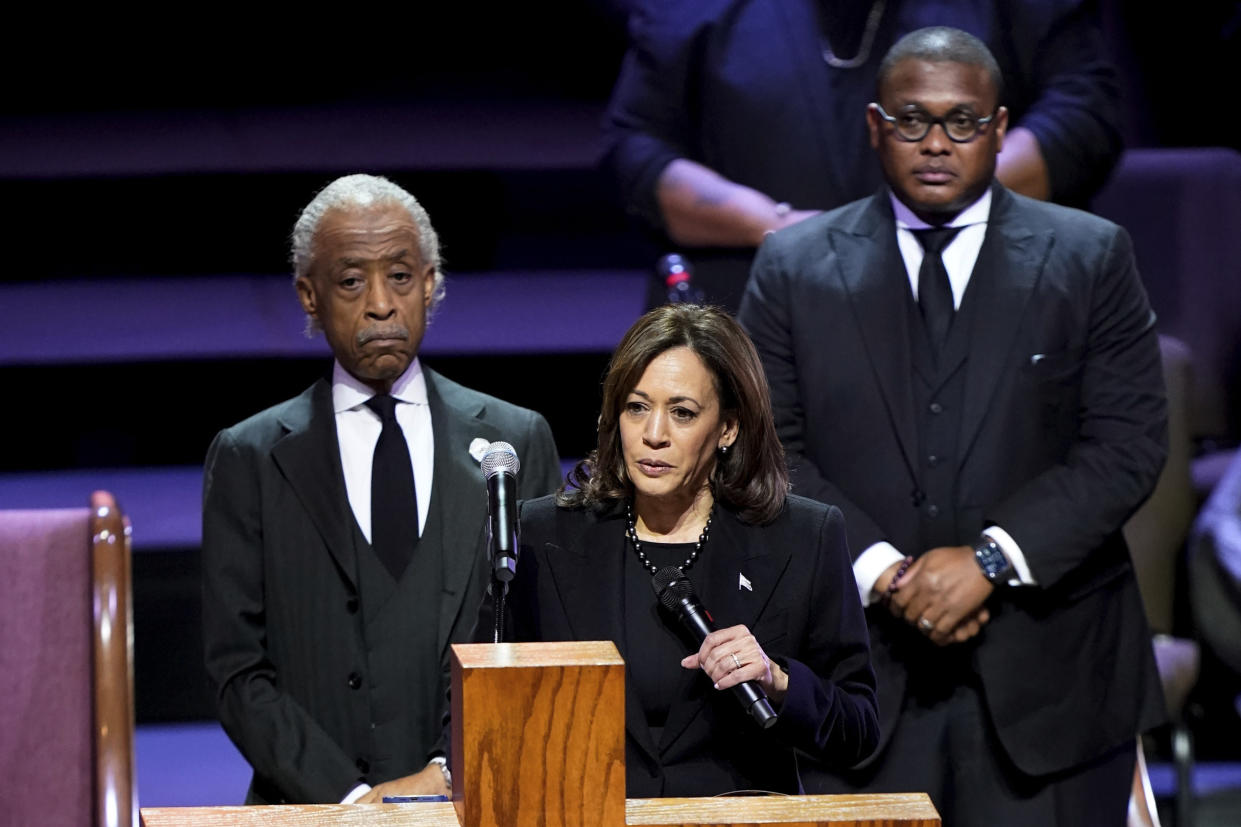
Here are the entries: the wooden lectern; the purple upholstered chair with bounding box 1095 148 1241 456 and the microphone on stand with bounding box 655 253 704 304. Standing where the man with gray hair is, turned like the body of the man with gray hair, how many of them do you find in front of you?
1

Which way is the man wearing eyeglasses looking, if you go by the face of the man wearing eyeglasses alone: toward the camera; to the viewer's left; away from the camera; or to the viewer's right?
toward the camera

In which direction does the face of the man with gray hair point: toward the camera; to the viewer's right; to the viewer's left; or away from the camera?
toward the camera

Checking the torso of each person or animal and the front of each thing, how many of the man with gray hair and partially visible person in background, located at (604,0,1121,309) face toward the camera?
2

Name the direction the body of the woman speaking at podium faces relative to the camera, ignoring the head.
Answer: toward the camera

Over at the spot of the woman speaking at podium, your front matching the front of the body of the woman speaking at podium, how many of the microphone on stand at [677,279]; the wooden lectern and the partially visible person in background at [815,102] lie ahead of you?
1

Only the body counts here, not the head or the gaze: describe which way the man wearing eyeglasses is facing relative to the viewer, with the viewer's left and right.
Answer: facing the viewer

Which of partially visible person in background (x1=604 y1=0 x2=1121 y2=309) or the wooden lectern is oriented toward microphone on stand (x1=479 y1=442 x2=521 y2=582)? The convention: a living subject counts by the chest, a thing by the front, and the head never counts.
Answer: the partially visible person in background

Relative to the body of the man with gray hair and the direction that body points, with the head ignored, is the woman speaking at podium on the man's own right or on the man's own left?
on the man's own left

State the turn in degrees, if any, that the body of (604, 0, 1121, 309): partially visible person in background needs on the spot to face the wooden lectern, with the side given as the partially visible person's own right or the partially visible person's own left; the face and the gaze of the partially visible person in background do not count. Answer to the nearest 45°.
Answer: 0° — they already face it

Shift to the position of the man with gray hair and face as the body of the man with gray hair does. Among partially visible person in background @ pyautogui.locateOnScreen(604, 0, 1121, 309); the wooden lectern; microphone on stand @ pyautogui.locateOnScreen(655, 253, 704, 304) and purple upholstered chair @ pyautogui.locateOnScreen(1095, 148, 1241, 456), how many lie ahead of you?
1
